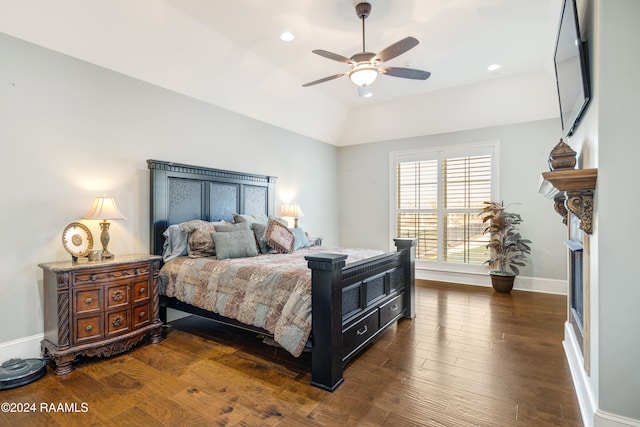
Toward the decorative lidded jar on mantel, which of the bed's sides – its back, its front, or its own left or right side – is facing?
front

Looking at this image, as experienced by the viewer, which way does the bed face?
facing the viewer and to the right of the viewer

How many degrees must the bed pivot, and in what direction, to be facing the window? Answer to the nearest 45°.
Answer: approximately 90° to its left

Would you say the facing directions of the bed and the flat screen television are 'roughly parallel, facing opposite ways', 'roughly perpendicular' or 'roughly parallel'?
roughly parallel, facing opposite ways

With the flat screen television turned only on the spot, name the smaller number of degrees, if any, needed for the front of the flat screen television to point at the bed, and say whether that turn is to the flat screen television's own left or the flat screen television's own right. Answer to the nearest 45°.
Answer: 0° — it already faces it

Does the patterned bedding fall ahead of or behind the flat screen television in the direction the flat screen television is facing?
ahead

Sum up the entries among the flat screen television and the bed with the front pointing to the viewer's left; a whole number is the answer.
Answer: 1

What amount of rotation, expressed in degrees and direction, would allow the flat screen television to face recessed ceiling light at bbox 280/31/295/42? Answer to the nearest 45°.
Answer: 0° — it already faces it

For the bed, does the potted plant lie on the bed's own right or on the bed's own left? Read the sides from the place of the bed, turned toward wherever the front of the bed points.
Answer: on the bed's own left

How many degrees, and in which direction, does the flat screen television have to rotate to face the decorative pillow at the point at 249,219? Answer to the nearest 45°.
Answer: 0° — it already faces it

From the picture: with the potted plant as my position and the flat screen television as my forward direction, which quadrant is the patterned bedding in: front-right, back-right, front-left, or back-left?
front-right

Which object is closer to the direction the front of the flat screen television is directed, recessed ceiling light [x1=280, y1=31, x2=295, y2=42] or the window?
the recessed ceiling light

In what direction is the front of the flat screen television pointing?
to the viewer's left

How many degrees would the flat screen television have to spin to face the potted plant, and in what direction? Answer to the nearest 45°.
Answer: approximately 90° to its right

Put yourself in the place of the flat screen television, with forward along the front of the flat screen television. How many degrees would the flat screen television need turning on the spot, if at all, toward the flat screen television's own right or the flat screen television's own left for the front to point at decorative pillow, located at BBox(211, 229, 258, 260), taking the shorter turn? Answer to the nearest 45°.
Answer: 0° — it already faces it

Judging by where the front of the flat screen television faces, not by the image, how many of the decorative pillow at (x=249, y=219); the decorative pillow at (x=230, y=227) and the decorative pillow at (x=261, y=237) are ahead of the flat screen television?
3

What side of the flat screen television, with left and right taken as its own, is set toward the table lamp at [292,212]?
front
